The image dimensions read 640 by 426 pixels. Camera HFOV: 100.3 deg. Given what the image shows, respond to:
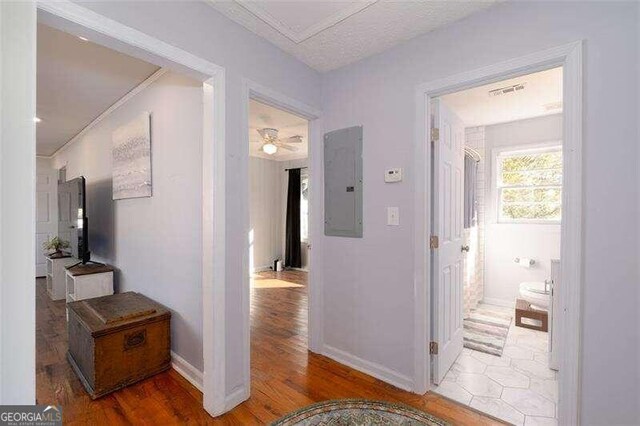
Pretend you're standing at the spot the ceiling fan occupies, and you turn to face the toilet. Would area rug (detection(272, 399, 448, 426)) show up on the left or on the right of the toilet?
right

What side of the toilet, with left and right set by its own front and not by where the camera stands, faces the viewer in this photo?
left

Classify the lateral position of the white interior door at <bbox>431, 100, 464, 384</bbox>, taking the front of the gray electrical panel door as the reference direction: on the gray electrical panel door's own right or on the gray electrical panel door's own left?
on the gray electrical panel door's own left

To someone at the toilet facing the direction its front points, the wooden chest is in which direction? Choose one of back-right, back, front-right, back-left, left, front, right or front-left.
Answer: front-left

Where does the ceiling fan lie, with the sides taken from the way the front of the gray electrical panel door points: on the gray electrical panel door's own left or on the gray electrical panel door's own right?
on the gray electrical panel door's own right

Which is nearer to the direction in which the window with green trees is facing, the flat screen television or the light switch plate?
the light switch plate

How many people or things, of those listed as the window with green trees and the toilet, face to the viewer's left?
1

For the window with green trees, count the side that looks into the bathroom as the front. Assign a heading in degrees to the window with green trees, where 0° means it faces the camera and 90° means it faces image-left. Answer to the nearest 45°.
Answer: approximately 0°

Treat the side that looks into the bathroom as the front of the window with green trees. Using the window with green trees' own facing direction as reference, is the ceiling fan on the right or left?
on its right

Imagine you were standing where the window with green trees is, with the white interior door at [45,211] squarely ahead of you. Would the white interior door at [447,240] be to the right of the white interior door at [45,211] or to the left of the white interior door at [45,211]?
left

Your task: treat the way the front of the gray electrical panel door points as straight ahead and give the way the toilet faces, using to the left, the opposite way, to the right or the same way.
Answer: to the right

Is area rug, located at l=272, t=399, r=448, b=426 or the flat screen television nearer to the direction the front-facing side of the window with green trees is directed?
the area rug

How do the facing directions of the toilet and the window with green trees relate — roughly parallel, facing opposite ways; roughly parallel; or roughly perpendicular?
roughly perpendicular

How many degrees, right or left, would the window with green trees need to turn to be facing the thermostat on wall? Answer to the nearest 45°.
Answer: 0° — it already faces it
